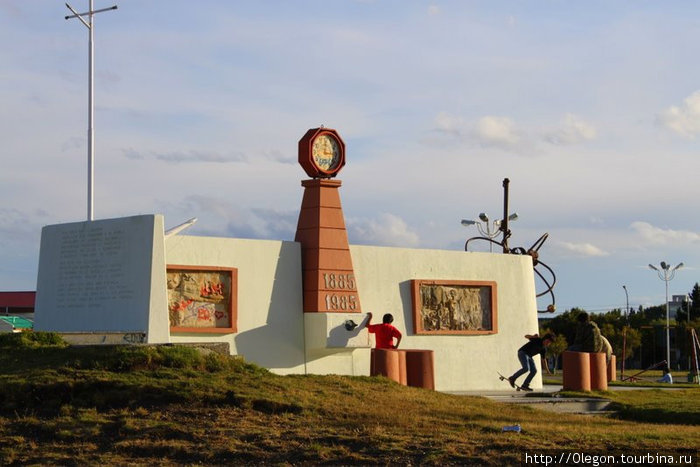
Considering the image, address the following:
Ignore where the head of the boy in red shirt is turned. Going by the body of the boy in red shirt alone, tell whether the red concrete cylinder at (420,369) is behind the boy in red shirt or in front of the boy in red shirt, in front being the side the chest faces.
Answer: behind

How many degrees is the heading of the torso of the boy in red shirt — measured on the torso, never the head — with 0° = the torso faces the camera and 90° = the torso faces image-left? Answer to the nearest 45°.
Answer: approximately 180°

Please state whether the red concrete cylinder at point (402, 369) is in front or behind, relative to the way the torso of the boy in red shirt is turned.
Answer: behind

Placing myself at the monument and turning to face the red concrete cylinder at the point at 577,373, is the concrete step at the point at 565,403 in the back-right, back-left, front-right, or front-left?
front-right

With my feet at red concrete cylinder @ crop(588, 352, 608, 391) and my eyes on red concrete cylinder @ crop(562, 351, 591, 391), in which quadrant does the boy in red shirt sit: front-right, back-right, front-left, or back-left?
front-right

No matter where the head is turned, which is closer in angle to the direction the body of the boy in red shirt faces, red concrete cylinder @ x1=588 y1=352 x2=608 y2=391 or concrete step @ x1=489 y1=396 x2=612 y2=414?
the red concrete cylinder

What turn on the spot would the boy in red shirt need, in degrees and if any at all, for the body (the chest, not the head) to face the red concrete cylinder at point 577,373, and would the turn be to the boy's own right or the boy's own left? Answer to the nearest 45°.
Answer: approximately 90° to the boy's own right

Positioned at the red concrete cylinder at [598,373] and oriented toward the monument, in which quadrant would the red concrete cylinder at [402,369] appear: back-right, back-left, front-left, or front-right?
front-left

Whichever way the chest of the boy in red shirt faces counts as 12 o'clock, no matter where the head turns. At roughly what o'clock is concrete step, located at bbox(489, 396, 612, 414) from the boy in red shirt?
The concrete step is roughly at 4 o'clock from the boy in red shirt.
